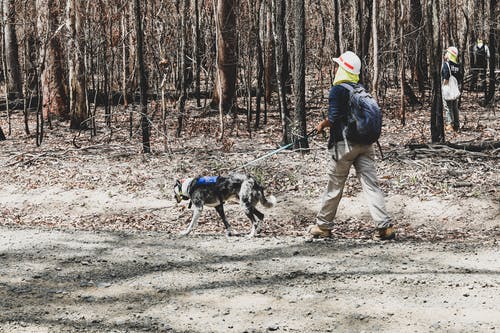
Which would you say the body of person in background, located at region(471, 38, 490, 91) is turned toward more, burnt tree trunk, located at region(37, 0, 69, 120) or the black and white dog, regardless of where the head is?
the black and white dog

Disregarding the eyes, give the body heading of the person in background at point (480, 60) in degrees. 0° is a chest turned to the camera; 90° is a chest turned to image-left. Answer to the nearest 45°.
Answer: approximately 0°

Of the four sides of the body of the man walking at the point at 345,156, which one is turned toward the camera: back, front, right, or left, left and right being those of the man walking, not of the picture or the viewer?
left

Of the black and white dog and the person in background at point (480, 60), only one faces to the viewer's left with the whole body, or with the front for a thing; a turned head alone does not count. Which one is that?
the black and white dog

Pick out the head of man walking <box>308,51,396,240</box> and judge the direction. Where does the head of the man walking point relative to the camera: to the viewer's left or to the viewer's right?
to the viewer's left

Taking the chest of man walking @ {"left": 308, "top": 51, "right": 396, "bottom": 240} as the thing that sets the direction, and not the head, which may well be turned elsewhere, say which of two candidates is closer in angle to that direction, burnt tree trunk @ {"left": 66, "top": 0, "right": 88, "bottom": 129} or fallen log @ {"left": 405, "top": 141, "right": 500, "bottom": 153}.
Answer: the burnt tree trunk

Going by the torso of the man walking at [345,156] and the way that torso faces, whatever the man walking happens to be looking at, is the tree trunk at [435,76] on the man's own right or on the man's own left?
on the man's own right

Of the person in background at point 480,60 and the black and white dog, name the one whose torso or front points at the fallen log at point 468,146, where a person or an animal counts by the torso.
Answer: the person in background

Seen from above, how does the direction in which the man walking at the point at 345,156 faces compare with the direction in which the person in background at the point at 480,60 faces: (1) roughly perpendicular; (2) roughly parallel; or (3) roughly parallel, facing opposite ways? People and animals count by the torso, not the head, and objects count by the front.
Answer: roughly perpendicular

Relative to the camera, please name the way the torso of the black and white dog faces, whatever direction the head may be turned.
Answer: to the viewer's left

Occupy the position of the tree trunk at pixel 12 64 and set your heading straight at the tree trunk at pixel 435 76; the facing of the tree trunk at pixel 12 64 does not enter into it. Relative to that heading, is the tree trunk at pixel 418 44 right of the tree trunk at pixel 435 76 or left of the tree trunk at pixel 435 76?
left

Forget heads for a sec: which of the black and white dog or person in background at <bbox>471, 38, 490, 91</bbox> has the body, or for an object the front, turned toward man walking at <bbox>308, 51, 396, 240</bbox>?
the person in background

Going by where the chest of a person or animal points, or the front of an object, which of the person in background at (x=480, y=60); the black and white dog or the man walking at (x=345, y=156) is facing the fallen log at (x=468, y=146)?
the person in background

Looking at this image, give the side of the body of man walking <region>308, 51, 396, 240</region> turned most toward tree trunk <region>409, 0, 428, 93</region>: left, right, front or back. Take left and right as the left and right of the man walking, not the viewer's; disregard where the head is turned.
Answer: right

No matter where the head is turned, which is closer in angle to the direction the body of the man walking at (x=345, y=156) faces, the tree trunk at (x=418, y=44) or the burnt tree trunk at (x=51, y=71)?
the burnt tree trunk
